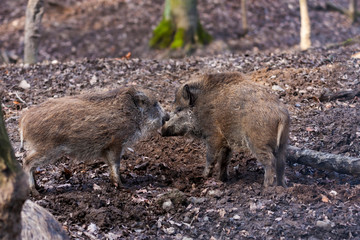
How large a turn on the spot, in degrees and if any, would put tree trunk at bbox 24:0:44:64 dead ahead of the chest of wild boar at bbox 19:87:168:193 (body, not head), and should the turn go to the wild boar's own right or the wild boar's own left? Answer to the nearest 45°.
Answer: approximately 90° to the wild boar's own left

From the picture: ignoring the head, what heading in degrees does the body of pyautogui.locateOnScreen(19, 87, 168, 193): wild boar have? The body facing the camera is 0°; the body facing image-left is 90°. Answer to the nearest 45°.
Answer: approximately 270°

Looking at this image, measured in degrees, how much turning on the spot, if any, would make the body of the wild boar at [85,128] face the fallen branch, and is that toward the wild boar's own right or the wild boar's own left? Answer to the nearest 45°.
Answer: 0° — it already faces it

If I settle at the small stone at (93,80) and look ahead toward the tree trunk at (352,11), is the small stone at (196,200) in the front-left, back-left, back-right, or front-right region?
back-right

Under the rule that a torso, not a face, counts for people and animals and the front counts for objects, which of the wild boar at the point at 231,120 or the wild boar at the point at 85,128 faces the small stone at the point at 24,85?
the wild boar at the point at 231,120

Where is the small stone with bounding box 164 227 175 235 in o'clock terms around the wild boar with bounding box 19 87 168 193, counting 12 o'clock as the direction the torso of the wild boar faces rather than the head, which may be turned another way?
The small stone is roughly at 2 o'clock from the wild boar.

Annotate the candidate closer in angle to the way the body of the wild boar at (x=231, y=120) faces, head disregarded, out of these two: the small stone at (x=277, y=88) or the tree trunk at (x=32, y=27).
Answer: the tree trunk

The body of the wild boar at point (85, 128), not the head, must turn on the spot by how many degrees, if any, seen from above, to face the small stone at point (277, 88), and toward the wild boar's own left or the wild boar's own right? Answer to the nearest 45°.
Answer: approximately 45° to the wild boar's own left

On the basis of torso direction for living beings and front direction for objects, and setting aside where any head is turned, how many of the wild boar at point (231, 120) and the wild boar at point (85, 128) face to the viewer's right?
1

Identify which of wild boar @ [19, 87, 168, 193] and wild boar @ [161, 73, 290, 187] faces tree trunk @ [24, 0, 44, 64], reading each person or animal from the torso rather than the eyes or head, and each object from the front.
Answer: wild boar @ [161, 73, 290, 187]

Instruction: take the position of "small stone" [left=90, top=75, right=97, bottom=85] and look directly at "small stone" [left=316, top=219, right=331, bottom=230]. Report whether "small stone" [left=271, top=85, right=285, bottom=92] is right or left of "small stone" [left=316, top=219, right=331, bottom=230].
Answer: left

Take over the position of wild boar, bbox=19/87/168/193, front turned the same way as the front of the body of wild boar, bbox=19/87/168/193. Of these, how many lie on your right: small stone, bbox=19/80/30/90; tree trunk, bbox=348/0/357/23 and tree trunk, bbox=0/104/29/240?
1

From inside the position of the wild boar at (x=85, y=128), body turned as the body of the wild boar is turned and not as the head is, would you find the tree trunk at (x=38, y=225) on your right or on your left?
on your right

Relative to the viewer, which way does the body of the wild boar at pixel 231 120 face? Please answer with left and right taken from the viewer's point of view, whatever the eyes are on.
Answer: facing away from the viewer and to the left of the viewer
